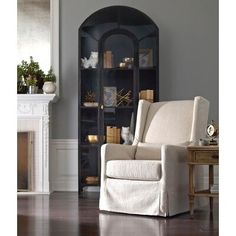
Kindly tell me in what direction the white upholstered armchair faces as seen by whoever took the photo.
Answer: facing the viewer and to the left of the viewer

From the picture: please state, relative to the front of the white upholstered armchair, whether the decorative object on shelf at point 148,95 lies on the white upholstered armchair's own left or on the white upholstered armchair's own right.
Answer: on the white upholstered armchair's own right

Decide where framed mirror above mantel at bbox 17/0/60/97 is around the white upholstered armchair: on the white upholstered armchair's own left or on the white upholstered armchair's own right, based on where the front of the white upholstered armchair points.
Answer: on the white upholstered armchair's own right

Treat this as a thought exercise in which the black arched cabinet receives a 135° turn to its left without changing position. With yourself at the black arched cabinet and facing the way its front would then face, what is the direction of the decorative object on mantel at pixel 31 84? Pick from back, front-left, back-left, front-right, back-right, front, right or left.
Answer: back-left

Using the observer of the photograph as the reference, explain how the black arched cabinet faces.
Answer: facing the viewer

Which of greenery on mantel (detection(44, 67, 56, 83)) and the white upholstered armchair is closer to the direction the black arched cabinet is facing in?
the white upholstered armchair

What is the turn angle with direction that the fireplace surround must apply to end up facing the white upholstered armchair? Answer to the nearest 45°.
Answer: approximately 45° to its left

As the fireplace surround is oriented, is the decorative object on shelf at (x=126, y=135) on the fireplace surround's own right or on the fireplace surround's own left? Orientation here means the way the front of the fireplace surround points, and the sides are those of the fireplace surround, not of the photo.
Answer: on the fireplace surround's own left

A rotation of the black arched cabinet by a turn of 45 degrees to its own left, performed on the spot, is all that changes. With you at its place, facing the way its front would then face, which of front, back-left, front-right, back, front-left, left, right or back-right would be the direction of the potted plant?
back-right
